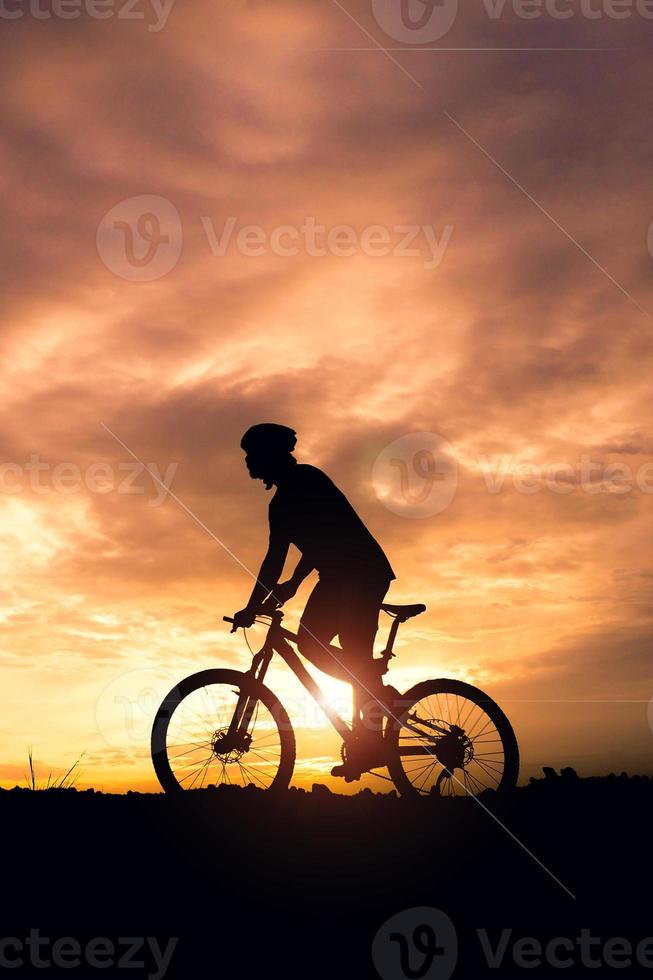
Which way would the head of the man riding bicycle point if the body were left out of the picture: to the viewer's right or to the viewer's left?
to the viewer's left

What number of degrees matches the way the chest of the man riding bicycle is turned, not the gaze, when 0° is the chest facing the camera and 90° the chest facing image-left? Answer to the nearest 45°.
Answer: approximately 90°
